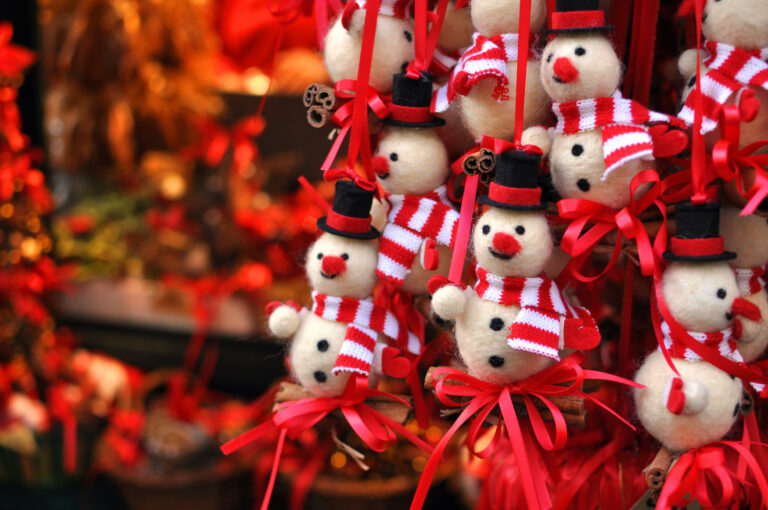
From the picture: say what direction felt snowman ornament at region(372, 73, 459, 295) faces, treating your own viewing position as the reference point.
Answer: facing to the left of the viewer

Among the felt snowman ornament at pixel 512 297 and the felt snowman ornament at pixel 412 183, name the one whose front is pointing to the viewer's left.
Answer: the felt snowman ornament at pixel 412 183

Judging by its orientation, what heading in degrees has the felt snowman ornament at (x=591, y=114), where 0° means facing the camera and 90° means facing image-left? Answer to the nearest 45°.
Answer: approximately 45°
